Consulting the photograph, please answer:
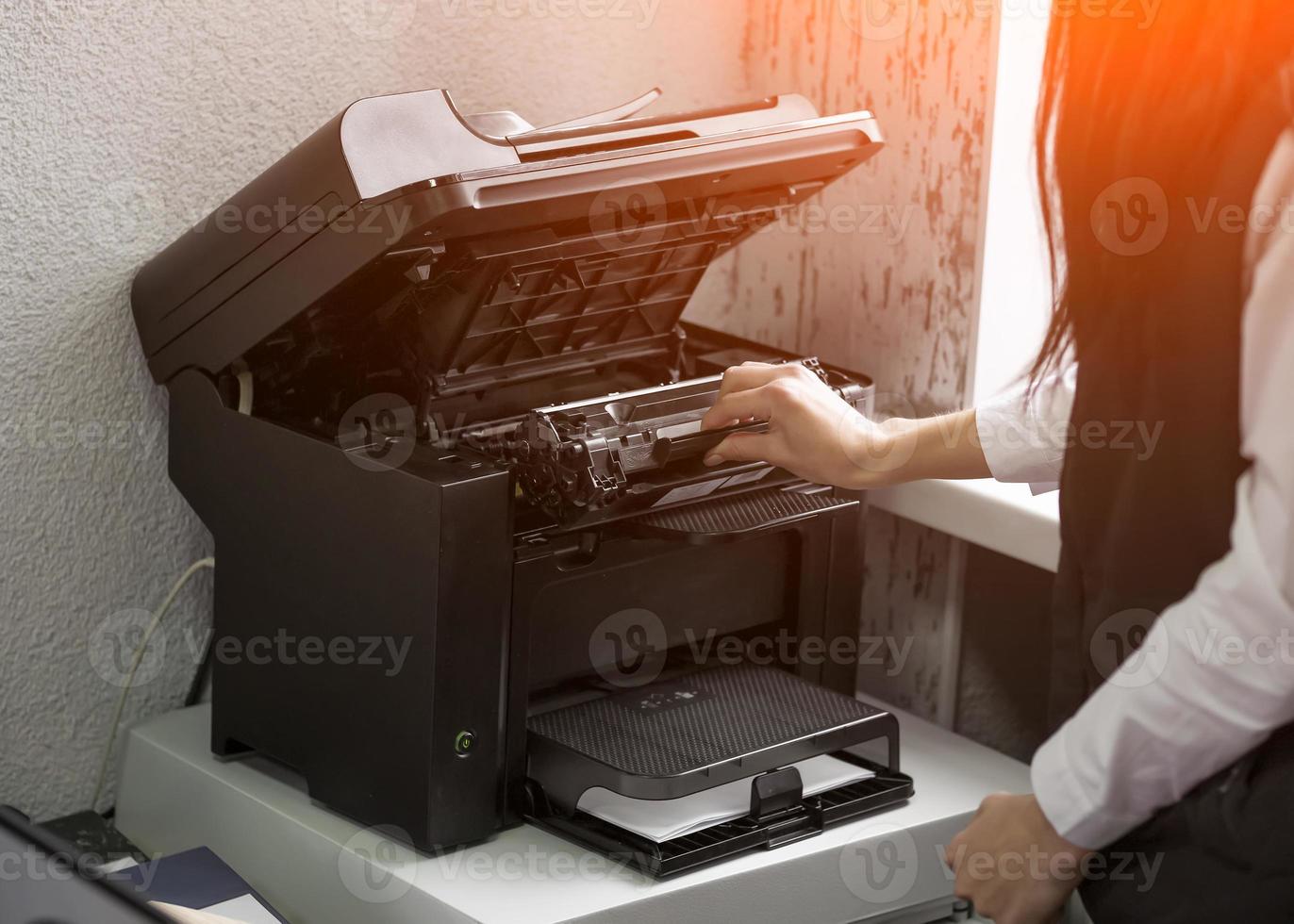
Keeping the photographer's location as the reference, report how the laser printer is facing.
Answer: facing the viewer and to the right of the viewer
